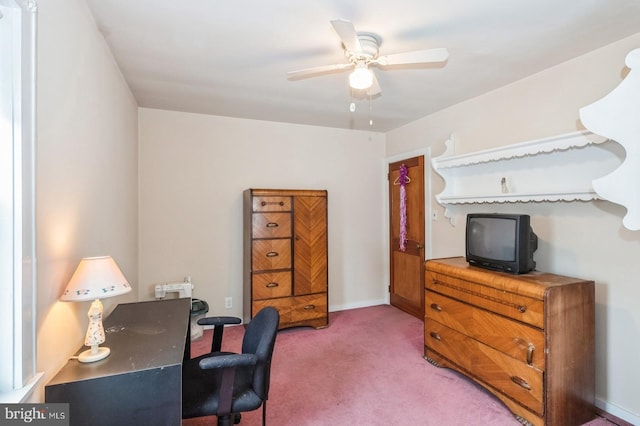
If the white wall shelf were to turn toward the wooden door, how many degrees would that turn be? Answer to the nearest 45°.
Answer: approximately 90° to its right

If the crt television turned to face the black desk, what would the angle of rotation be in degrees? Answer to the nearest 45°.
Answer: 0° — it already faces it

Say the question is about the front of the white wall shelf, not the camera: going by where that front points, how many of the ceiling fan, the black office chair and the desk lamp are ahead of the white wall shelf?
3

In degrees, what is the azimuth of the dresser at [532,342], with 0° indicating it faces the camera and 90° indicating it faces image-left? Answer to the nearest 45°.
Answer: approximately 45°

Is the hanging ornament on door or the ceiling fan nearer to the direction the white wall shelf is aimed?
the ceiling fan

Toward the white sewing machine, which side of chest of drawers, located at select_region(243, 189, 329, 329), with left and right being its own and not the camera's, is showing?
right

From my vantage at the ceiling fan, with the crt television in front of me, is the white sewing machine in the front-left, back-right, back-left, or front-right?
back-left
